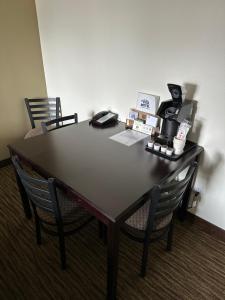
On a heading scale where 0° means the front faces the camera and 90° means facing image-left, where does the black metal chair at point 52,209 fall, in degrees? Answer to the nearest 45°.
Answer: approximately 225°

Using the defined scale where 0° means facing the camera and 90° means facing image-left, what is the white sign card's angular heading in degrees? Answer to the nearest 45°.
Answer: approximately 45°

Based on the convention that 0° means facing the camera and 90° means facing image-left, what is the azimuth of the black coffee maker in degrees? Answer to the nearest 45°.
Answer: approximately 45°

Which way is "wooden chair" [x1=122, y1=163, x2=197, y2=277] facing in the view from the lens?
facing away from the viewer and to the left of the viewer

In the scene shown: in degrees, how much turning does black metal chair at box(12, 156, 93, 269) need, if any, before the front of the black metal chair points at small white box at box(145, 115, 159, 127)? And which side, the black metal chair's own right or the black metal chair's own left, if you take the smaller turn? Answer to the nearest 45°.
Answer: approximately 45° to the black metal chair's own right

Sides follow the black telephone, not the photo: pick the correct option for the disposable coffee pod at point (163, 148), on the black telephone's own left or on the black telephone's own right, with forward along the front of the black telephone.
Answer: on the black telephone's own left

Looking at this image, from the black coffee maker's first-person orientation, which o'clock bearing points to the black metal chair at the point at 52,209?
The black metal chair is roughly at 12 o'clock from the black coffee maker.
